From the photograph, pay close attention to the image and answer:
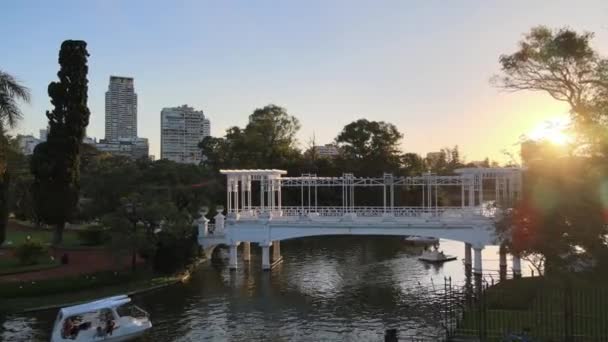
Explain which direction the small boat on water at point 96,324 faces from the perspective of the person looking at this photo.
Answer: facing to the right of the viewer

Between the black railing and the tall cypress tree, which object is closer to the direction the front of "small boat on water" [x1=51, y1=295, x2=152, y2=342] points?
the black railing

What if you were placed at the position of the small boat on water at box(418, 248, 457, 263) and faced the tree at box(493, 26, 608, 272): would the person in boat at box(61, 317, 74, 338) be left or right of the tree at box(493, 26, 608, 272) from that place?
right

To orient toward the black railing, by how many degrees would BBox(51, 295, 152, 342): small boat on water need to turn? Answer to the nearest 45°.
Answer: approximately 45° to its right

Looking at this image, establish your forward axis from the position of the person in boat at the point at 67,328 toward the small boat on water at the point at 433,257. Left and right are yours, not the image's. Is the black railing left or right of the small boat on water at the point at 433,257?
right

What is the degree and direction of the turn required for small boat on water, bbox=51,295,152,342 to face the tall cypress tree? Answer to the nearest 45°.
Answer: approximately 90° to its left

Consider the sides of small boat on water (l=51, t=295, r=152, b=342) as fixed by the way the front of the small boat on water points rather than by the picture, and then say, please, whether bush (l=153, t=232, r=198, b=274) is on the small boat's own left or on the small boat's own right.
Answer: on the small boat's own left

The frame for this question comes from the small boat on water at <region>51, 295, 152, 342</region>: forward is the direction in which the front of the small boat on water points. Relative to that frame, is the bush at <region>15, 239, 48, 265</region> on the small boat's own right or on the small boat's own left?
on the small boat's own left

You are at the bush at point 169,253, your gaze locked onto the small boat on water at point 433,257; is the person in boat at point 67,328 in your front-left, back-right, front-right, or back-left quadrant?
back-right

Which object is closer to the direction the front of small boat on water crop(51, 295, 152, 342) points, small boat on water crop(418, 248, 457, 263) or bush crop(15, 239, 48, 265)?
the small boat on water
